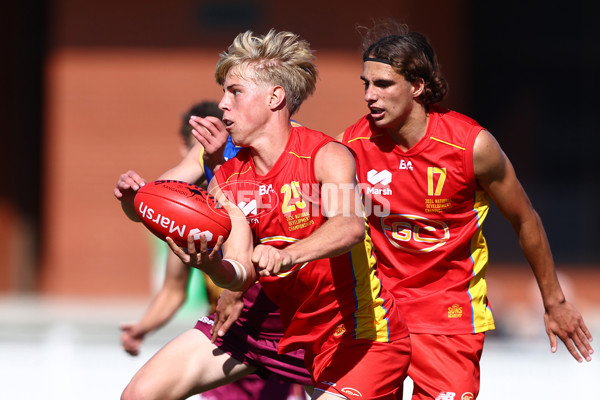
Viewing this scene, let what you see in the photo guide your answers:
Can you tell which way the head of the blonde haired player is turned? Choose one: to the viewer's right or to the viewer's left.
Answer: to the viewer's left

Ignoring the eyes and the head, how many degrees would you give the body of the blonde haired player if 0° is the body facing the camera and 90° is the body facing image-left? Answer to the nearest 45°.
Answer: approximately 45°
